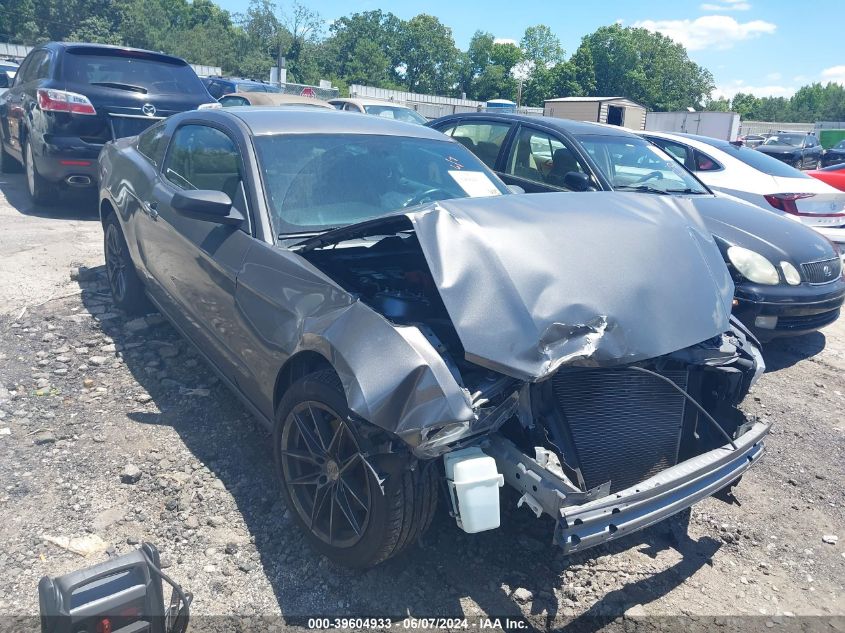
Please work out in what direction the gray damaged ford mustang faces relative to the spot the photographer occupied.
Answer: facing the viewer and to the right of the viewer

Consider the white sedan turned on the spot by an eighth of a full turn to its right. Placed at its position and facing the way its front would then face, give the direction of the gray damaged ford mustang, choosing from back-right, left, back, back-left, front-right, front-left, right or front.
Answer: back

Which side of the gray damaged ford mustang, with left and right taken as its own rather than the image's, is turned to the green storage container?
left

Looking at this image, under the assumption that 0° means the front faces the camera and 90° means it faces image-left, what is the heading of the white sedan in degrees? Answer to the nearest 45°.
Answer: approximately 135°

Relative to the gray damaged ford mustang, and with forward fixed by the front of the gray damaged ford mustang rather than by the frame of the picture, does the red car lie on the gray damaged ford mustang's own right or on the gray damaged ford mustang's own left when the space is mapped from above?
on the gray damaged ford mustang's own left

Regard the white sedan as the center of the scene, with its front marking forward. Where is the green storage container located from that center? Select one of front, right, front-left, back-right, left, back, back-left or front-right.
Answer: front-right

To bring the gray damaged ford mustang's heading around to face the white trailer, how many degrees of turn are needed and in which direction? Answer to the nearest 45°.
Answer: approximately 135° to its left
